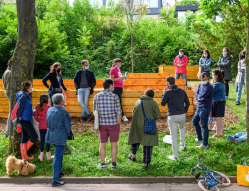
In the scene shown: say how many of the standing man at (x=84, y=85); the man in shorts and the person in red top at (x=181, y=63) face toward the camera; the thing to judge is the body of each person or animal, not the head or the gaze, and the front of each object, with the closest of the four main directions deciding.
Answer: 2

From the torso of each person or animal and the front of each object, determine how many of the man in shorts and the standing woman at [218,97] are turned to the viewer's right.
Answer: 0

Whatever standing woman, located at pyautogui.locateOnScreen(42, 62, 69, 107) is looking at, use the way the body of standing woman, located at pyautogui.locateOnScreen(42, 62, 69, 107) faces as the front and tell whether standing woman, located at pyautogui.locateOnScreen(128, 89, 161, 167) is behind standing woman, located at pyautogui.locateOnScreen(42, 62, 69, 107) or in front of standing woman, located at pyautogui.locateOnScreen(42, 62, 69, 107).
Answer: in front

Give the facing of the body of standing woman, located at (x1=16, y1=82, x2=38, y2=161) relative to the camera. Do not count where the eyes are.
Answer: to the viewer's right

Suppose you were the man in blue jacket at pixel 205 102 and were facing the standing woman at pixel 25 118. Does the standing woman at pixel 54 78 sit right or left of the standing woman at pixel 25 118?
right

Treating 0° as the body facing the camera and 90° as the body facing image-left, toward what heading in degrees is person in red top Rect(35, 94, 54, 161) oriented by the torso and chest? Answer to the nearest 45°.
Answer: approximately 225°

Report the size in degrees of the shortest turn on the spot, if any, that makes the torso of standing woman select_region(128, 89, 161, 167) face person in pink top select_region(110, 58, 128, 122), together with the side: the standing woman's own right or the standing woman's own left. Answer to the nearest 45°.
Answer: approximately 45° to the standing woman's own left

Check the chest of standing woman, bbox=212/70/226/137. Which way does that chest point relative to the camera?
to the viewer's left

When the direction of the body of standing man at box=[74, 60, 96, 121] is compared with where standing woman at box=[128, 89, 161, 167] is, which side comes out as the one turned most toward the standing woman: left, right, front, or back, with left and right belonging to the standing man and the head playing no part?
front

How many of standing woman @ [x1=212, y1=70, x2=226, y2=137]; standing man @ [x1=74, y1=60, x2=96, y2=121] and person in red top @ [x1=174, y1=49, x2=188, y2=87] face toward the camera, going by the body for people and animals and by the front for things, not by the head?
2

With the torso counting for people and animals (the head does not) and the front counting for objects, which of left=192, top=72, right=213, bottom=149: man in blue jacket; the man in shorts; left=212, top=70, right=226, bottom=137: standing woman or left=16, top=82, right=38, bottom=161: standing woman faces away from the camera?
the man in shorts

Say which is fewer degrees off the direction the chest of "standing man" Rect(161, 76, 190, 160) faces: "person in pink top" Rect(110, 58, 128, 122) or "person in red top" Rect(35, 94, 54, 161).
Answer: the person in pink top

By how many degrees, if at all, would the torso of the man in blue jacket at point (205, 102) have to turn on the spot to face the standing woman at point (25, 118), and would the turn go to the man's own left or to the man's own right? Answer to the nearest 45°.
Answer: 0° — they already face them
